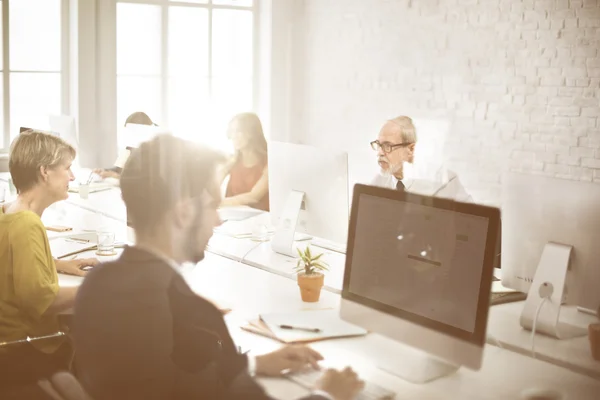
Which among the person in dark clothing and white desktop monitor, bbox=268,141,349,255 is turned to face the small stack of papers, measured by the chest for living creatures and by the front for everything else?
the person in dark clothing

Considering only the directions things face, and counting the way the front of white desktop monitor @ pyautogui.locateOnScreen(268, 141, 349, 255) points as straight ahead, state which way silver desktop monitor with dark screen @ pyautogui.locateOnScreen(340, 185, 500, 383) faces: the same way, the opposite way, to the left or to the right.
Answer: the opposite way

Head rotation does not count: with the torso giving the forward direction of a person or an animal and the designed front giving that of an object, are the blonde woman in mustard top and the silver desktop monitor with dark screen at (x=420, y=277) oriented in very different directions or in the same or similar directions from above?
very different directions

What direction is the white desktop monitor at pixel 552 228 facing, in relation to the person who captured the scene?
facing away from the viewer and to the right of the viewer

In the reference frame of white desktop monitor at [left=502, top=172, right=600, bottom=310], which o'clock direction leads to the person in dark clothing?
The person in dark clothing is roughly at 6 o'clock from the white desktop monitor.

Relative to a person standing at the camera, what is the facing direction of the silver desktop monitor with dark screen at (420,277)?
facing the viewer and to the left of the viewer

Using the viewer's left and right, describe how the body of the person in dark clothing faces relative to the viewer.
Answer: facing away from the viewer and to the right of the viewer

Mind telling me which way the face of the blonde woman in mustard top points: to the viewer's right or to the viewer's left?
to the viewer's right

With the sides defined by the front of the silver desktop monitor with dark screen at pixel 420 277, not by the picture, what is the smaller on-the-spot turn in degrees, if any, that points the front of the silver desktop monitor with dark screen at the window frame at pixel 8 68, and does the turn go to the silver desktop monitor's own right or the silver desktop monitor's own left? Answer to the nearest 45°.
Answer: approximately 90° to the silver desktop monitor's own right

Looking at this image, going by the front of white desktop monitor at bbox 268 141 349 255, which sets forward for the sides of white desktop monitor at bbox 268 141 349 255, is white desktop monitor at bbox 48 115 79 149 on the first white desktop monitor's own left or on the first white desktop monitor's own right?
on the first white desktop monitor's own left

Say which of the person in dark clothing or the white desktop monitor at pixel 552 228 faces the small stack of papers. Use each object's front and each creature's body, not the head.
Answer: the person in dark clothing

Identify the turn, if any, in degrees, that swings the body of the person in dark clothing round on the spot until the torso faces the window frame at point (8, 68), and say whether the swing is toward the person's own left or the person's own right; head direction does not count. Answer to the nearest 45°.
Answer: approximately 45° to the person's own left

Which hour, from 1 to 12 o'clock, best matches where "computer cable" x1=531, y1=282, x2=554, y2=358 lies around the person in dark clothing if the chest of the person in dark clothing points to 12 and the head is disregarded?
The computer cable is roughly at 1 o'clock from the person in dark clothing.

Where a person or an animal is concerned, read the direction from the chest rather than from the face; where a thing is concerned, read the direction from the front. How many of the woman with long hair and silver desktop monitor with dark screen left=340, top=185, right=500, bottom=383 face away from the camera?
0

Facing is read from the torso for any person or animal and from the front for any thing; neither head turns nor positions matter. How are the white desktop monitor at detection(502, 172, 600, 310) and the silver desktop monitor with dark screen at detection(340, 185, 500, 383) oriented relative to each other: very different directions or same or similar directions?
very different directions
